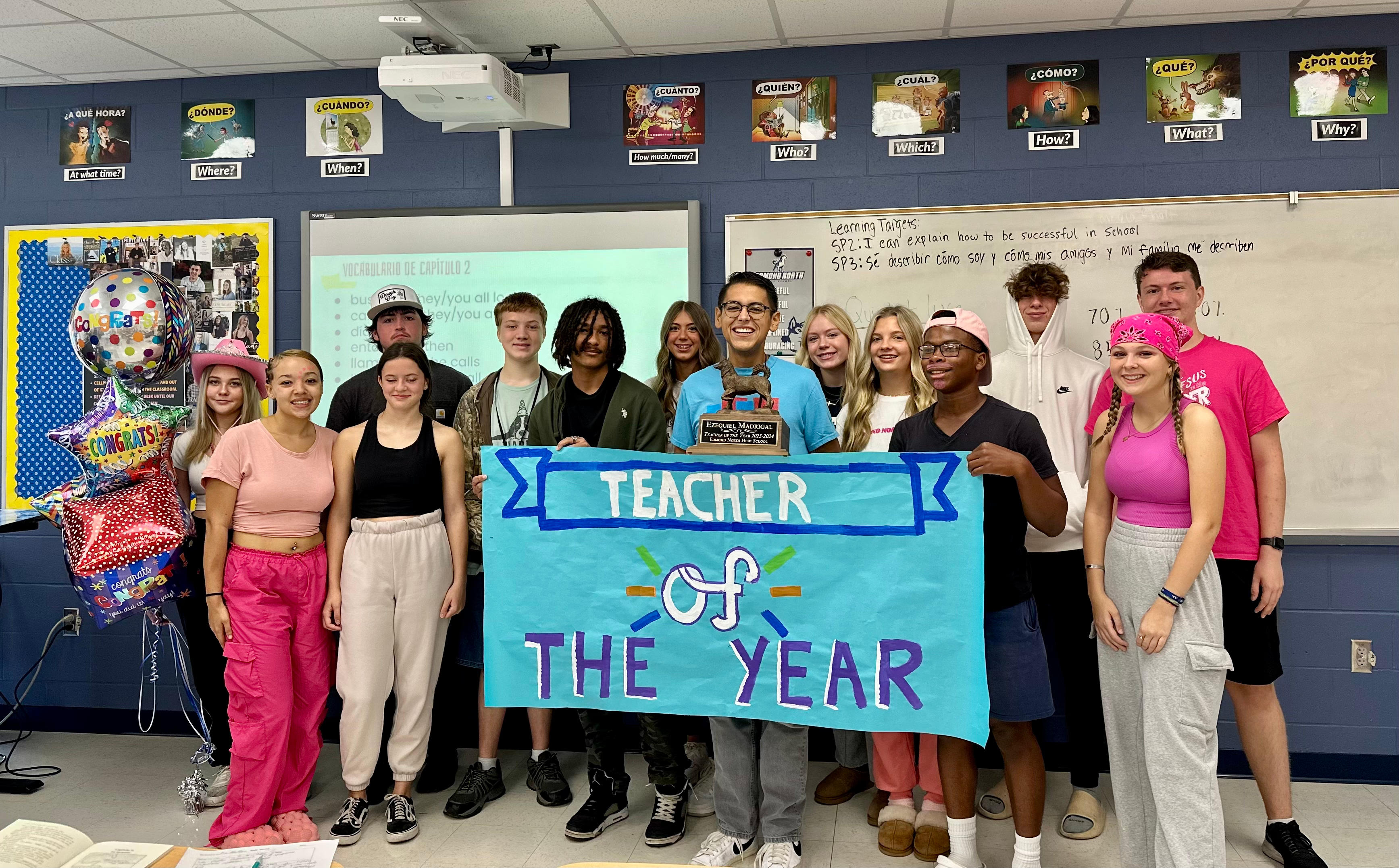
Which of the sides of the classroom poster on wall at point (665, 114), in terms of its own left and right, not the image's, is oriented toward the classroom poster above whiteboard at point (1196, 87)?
left

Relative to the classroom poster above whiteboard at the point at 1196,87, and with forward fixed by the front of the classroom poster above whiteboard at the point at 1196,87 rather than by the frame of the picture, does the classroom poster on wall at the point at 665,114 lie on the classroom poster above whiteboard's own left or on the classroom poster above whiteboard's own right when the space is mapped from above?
on the classroom poster above whiteboard's own right

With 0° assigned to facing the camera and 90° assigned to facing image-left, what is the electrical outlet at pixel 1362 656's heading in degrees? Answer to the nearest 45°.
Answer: approximately 0°

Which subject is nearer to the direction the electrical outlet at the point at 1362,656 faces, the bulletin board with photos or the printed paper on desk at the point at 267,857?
the printed paper on desk

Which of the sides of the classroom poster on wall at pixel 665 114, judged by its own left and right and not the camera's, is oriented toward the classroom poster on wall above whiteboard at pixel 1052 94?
left

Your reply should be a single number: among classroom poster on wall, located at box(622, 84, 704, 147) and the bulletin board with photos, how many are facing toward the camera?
2

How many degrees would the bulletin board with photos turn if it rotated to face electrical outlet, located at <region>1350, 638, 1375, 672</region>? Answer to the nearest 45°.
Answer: approximately 45° to its left
